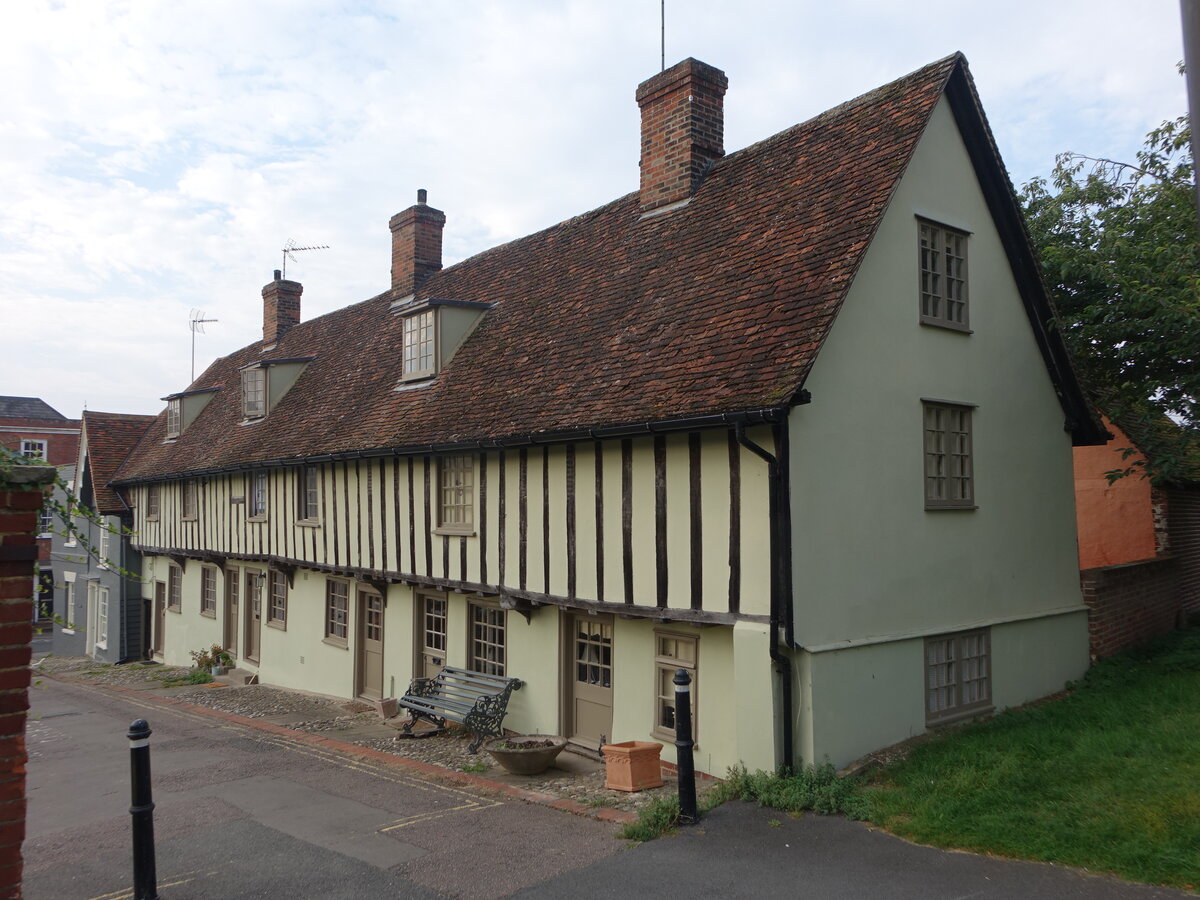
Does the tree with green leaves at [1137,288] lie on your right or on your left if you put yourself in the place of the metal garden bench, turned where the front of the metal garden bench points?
on your left

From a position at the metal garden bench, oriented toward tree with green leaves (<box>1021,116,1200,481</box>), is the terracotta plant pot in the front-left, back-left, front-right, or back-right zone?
front-right

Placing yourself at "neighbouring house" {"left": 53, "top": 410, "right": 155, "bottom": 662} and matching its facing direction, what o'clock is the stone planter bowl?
The stone planter bowl is roughly at 10 o'clock from the neighbouring house.

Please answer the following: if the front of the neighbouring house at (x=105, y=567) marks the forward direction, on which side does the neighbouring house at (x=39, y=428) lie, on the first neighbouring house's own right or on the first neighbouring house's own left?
on the first neighbouring house's own right

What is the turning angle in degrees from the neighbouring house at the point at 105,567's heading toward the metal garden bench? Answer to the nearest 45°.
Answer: approximately 45° to its left

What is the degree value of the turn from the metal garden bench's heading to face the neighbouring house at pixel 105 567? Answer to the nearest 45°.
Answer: approximately 90° to its right

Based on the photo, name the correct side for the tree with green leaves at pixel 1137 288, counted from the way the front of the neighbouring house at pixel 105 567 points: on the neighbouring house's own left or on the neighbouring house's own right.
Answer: on the neighbouring house's own left

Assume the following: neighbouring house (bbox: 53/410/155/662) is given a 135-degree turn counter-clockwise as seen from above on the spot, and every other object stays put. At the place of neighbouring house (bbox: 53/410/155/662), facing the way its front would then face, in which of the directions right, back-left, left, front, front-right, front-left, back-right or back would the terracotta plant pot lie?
right

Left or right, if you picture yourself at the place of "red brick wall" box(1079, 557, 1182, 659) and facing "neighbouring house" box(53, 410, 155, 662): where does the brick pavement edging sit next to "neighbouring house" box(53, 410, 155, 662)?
left

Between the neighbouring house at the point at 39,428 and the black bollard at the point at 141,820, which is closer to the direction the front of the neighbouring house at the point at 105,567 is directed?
the black bollard

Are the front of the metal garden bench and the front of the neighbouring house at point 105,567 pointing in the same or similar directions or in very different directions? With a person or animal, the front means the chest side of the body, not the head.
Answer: same or similar directions

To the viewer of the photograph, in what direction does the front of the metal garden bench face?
facing the viewer and to the left of the viewer

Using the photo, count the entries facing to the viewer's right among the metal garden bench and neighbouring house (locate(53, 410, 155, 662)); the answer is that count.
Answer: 0

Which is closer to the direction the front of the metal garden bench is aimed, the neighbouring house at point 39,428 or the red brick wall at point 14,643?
the red brick wall

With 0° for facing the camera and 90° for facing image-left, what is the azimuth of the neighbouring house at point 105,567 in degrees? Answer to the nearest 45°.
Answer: approximately 45°
